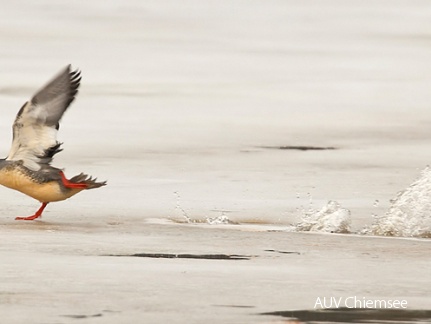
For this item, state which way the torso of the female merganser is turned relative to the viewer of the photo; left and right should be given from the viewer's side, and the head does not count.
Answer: facing to the left of the viewer

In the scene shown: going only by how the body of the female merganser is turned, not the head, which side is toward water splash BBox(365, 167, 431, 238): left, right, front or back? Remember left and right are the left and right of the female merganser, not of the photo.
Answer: back

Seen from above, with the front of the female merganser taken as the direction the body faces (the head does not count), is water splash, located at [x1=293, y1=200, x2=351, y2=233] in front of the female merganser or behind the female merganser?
behind

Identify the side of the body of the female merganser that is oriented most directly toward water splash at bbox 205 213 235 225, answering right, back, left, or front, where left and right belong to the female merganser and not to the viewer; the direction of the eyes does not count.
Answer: back
